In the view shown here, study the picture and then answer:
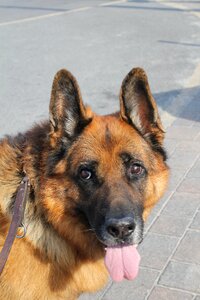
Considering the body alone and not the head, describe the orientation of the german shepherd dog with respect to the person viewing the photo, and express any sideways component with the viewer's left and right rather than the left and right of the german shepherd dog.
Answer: facing the viewer and to the right of the viewer
